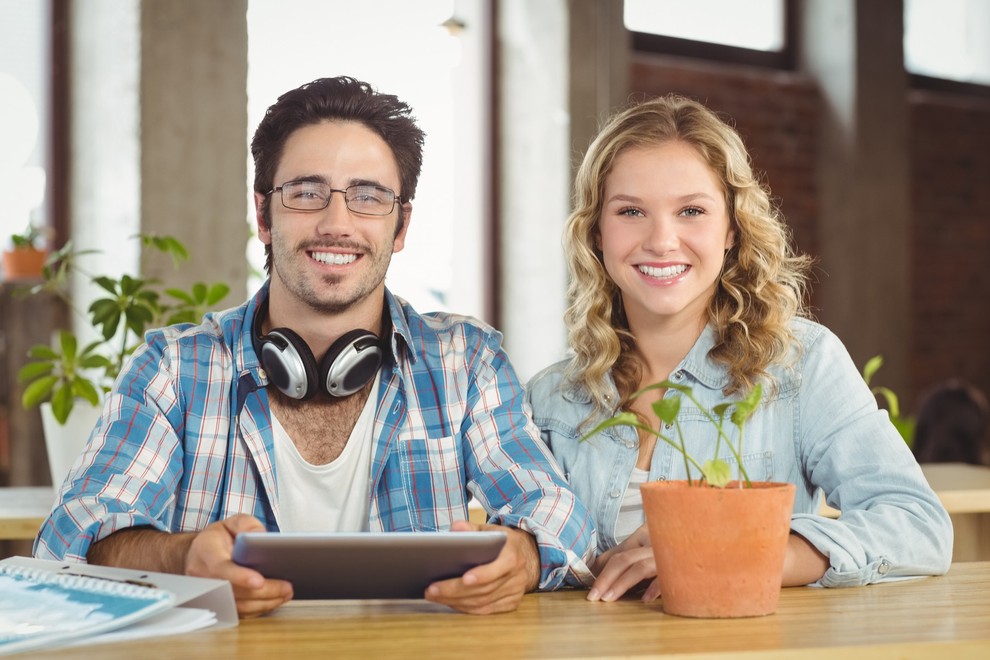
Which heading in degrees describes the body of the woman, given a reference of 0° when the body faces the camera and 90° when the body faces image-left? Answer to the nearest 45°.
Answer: approximately 45°

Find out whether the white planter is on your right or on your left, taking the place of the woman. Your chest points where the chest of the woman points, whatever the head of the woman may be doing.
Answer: on your right

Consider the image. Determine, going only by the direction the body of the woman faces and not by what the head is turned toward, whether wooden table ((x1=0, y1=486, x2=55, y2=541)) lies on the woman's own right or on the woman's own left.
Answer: on the woman's own right

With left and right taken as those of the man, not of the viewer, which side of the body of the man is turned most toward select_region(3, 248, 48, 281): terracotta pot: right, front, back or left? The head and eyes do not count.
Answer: back

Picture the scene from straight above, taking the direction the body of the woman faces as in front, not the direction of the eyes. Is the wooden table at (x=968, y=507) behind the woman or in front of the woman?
behind

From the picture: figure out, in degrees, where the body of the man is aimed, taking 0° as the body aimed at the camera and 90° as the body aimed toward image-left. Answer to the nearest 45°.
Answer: approximately 0°
